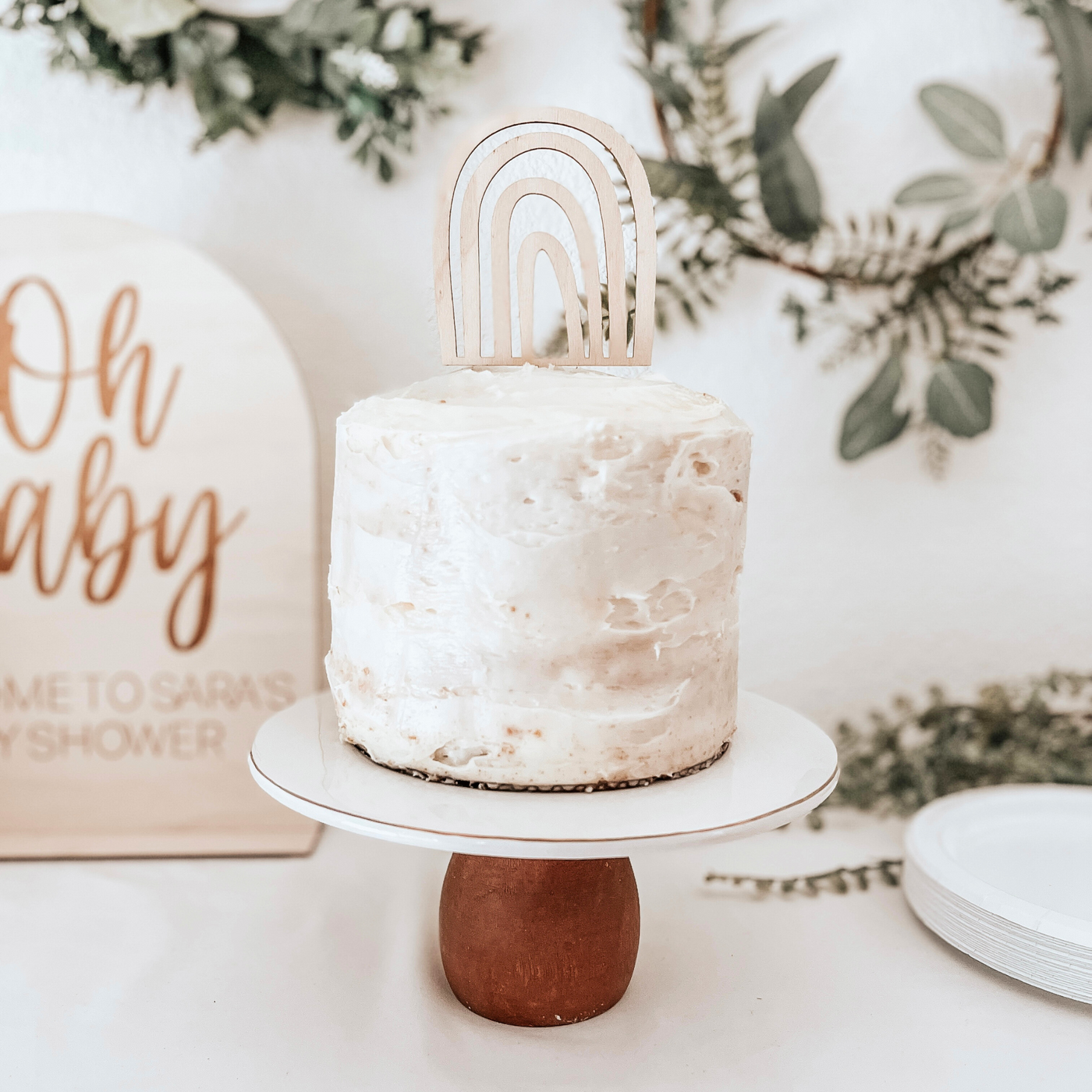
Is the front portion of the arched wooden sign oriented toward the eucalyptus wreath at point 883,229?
no

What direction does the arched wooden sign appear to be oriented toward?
toward the camera

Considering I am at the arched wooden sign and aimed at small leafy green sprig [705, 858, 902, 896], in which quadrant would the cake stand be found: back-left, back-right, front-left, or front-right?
front-right

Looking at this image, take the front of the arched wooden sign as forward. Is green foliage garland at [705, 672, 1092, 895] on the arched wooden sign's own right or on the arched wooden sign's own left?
on the arched wooden sign's own left

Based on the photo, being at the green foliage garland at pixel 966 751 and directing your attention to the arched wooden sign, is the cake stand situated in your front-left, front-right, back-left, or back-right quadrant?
front-left
